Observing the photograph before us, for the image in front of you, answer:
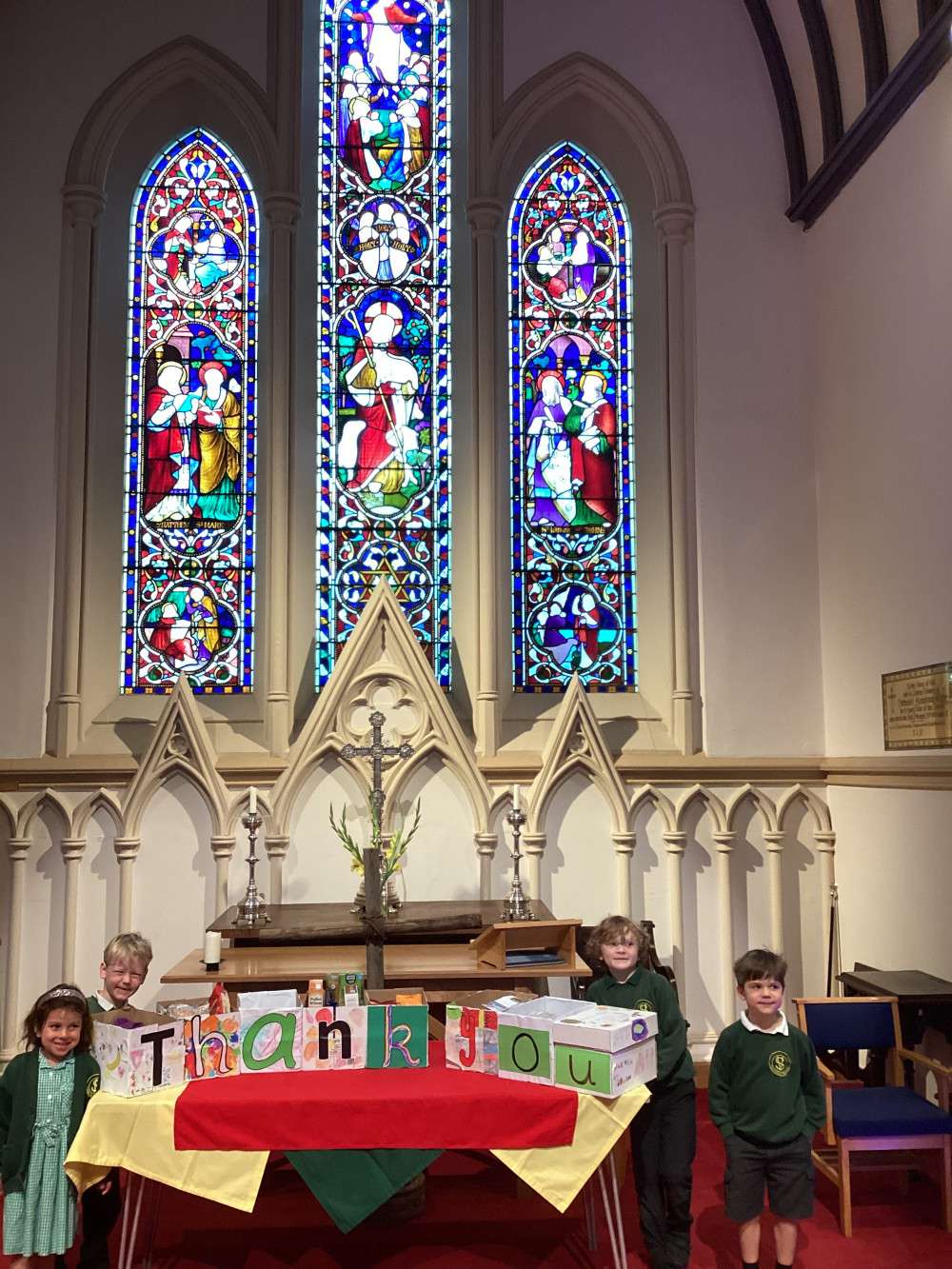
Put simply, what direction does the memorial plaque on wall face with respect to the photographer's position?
facing the viewer and to the left of the viewer

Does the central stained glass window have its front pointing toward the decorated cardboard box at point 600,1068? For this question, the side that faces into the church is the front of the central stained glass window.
yes

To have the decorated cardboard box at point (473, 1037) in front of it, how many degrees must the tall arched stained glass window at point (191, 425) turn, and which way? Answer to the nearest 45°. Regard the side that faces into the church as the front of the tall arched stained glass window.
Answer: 0° — it already faces it

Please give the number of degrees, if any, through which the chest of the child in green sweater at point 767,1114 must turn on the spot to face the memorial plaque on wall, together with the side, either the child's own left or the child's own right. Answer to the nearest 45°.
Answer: approximately 180°

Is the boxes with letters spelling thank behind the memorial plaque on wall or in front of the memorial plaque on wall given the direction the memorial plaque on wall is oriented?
in front

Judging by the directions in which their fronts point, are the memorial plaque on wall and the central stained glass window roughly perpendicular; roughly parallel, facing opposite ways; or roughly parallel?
roughly perpendicular

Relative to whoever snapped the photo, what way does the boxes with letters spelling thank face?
facing the viewer

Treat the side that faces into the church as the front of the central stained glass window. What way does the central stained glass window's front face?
toward the camera

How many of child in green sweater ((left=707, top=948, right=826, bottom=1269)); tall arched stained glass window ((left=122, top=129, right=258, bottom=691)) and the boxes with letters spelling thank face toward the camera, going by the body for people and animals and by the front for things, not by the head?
3

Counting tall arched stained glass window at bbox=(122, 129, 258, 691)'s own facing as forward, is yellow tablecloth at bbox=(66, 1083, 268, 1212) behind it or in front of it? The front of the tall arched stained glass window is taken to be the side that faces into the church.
in front

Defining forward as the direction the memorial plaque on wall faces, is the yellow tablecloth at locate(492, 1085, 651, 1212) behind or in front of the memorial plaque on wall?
in front
